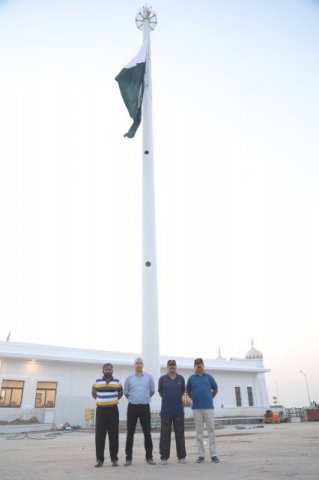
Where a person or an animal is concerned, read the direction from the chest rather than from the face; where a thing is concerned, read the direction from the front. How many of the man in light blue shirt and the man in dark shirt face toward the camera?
2

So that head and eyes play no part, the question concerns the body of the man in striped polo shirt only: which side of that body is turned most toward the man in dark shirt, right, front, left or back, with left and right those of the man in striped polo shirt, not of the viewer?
left

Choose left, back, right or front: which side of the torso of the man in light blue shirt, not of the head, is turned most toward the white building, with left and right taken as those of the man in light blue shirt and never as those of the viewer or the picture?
back

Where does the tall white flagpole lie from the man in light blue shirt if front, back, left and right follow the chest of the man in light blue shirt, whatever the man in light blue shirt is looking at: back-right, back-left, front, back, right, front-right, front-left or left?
back

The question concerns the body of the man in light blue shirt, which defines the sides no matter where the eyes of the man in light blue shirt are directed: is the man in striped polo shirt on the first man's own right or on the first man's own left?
on the first man's own right

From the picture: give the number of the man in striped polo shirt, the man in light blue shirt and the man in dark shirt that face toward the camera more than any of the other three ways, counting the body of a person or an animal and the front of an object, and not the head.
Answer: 3

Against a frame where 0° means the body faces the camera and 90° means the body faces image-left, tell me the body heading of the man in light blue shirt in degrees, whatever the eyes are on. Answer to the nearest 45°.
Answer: approximately 0°

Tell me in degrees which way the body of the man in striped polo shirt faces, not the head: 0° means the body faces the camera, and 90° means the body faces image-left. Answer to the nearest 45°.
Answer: approximately 0°
